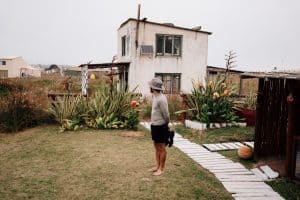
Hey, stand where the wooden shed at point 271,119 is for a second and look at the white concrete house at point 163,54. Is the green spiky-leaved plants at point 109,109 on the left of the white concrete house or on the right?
left

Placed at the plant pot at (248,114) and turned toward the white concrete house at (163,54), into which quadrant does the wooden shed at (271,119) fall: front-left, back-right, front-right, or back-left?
back-left

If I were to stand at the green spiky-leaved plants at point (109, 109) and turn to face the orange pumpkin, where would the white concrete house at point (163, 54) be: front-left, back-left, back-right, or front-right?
back-left

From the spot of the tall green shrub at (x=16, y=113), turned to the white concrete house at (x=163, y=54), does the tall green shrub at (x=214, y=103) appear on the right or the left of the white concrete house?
right

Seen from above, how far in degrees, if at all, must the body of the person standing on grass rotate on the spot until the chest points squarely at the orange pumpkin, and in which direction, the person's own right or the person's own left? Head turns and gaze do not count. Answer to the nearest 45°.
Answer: approximately 135° to the person's own right
